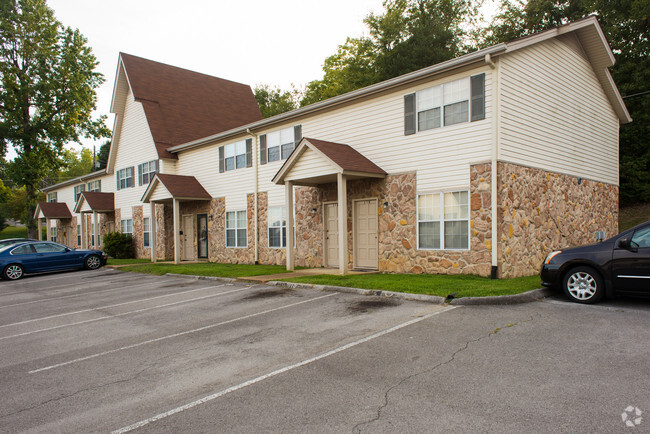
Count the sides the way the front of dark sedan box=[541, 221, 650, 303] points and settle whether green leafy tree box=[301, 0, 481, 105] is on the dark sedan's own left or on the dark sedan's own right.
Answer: on the dark sedan's own right

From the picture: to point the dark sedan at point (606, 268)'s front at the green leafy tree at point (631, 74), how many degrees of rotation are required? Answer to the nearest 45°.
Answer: approximately 90° to its right

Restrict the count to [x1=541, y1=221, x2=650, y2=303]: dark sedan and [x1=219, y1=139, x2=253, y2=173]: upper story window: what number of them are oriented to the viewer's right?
0

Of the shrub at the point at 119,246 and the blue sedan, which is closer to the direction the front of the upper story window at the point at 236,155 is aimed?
the blue sedan

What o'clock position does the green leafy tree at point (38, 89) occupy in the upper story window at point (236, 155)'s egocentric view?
The green leafy tree is roughly at 3 o'clock from the upper story window.

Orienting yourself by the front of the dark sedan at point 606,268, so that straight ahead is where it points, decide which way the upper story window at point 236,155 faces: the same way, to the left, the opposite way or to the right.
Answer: to the left

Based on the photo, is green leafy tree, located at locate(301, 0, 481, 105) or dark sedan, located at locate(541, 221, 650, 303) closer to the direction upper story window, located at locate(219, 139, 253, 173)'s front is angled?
the dark sedan

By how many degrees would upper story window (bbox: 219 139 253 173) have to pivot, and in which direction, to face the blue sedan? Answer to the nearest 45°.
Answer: approximately 45° to its right

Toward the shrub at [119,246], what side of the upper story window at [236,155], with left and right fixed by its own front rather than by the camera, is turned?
right

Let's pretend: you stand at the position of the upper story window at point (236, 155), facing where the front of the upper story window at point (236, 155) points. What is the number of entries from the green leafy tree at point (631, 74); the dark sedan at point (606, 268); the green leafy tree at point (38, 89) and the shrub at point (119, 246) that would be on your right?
2

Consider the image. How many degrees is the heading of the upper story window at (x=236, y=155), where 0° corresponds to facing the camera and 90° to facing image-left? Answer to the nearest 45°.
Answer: approximately 45°

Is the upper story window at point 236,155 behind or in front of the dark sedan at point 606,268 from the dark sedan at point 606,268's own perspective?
in front

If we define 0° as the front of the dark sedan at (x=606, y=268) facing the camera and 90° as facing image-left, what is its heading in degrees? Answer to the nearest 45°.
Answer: approximately 90°

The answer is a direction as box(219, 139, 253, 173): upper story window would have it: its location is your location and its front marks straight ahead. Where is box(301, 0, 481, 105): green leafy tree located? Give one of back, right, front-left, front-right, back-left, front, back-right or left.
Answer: back

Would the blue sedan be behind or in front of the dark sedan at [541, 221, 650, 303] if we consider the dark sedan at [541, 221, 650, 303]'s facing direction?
in front
